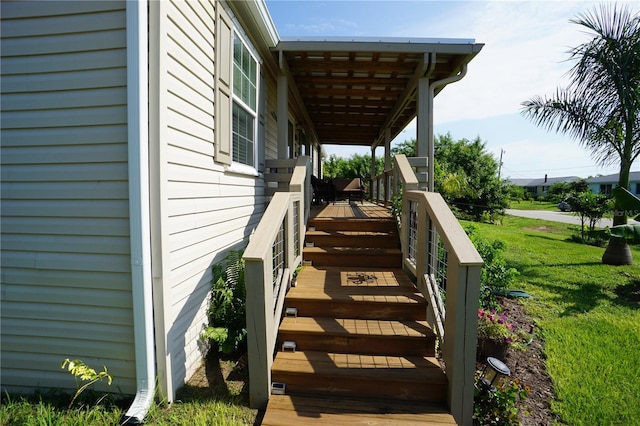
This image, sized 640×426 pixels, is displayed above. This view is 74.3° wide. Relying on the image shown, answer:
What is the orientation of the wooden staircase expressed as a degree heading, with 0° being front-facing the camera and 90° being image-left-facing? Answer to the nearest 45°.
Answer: approximately 0°

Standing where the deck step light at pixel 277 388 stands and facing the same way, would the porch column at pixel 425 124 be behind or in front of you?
behind

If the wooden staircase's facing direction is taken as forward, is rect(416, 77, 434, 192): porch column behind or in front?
behind

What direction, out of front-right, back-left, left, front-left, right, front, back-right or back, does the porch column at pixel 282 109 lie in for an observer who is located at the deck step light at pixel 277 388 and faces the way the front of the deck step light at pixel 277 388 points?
back

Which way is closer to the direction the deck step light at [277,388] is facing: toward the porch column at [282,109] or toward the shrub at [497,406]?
the shrub

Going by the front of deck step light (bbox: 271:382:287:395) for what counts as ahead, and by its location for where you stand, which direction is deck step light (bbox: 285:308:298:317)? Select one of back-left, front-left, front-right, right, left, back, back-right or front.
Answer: back

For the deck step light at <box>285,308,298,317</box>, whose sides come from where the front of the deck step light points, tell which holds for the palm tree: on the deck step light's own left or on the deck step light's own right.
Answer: on the deck step light's own left

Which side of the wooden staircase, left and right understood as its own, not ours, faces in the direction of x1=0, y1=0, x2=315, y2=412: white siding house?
right

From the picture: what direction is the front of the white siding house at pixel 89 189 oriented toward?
to the viewer's right
